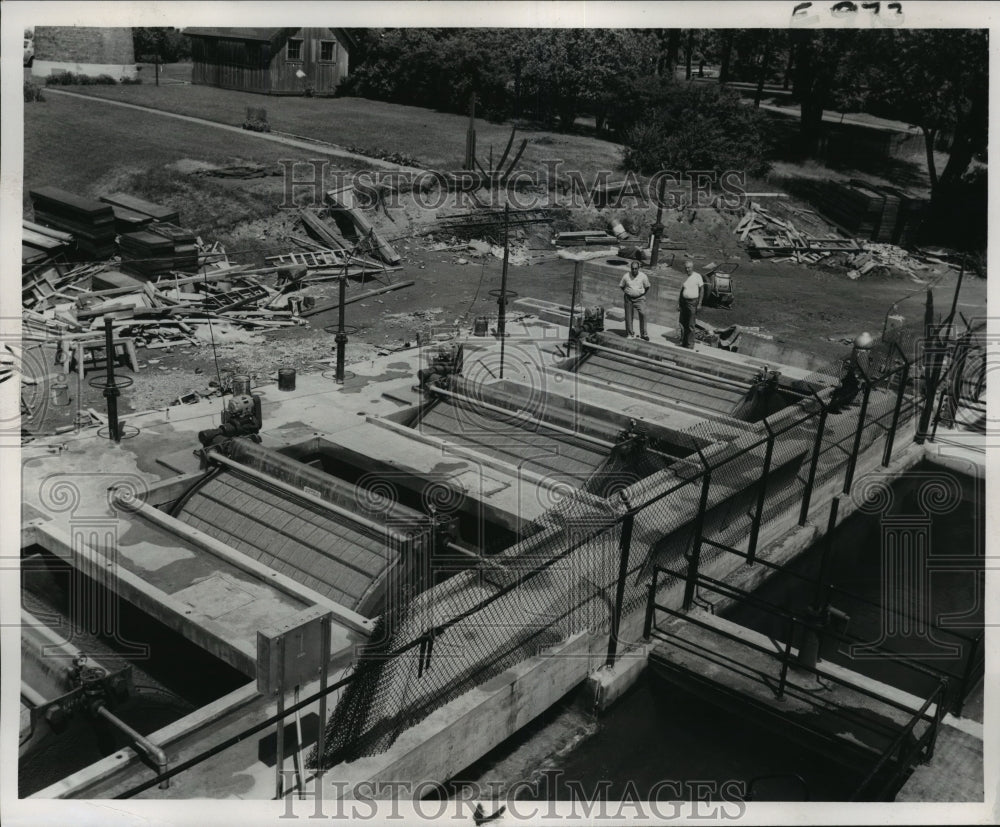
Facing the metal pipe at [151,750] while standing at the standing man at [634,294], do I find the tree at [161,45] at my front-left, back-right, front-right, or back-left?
back-right

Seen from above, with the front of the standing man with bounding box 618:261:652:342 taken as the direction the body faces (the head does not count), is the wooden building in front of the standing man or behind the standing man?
behind

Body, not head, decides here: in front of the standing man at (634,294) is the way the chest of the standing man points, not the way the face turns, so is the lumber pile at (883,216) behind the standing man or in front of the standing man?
behind

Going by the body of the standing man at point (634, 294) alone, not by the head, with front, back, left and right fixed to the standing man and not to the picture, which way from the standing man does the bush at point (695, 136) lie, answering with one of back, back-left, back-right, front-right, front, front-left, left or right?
back

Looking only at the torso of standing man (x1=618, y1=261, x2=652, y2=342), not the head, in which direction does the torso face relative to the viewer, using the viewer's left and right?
facing the viewer

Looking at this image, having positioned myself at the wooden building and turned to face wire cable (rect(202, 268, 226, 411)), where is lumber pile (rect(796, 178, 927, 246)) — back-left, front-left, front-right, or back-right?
front-left

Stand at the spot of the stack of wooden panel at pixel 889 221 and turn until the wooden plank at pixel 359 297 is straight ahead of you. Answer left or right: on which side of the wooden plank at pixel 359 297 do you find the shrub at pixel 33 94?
right

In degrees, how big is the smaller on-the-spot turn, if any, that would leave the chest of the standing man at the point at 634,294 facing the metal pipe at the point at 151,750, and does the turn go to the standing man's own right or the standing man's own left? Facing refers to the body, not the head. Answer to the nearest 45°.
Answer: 0° — they already face it

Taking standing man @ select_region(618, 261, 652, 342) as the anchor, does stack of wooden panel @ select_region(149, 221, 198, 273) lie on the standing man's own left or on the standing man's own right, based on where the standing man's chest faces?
on the standing man's own right
